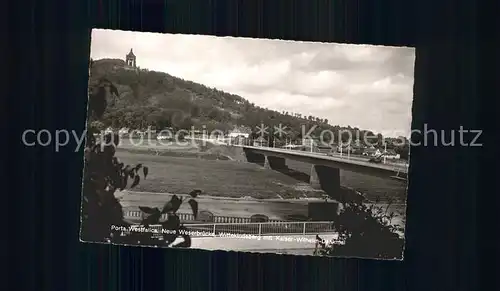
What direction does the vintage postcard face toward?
toward the camera
